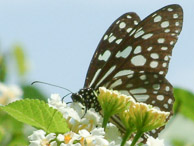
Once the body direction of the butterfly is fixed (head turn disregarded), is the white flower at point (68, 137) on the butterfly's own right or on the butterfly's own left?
on the butterfly's own left

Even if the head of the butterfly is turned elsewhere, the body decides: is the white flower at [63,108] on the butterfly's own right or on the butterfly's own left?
on the butterfly's own left

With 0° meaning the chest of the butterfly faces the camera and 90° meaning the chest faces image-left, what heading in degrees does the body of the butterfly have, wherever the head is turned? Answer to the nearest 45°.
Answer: approximately 90°

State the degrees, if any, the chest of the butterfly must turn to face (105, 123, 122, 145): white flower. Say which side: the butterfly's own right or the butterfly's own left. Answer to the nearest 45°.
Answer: approximately 90° to the butterfly's own left

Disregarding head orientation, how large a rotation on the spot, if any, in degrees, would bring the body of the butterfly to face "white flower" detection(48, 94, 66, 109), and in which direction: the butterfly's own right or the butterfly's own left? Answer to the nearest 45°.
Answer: approximately 45° to the butterfly's own left

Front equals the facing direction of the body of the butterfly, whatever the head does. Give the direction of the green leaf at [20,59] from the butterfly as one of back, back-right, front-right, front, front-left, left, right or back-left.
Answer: front-right
